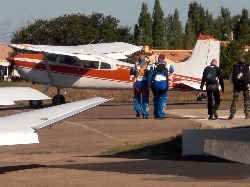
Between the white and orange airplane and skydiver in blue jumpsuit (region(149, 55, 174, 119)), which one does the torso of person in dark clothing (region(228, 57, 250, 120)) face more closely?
the white and orange airplane

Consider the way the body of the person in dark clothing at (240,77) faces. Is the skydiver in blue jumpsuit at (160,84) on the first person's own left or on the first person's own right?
on the first person's own left

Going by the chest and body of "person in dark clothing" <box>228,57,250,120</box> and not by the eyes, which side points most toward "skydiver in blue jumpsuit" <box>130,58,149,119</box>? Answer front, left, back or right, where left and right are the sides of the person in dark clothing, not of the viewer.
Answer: left

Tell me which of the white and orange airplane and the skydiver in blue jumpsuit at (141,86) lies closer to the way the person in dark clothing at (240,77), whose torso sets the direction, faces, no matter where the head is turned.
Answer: the white and orange airplane

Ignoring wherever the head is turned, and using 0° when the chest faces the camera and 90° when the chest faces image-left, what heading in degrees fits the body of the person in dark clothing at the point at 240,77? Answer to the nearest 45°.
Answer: approximately 180°
